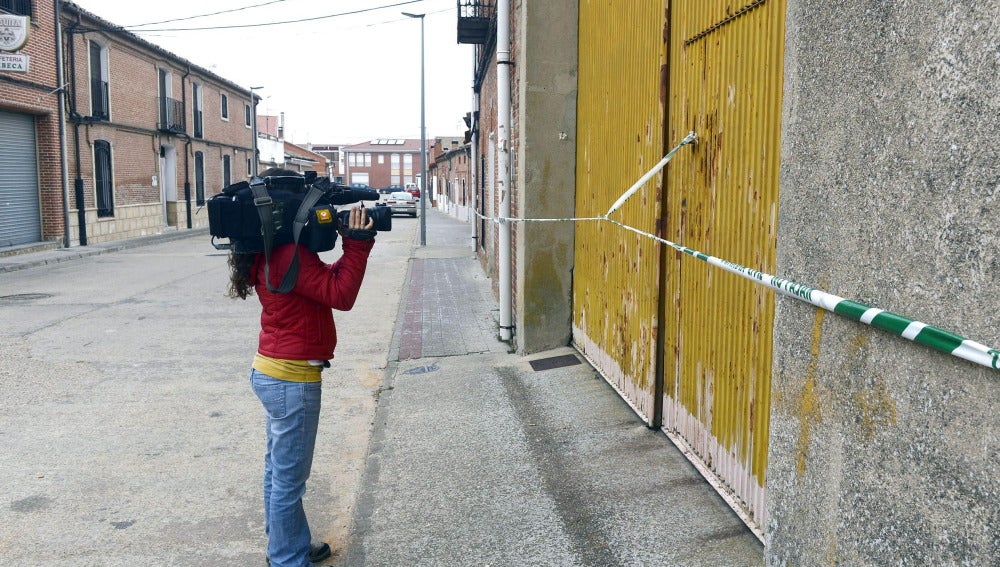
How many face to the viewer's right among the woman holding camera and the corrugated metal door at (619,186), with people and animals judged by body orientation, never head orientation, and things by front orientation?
1

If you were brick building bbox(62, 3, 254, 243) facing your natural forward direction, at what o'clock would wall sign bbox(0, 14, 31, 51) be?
The wall sign is roughly at 2 o'clock from the brick building.

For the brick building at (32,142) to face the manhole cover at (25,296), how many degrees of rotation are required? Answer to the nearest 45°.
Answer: approximately 45° to its right

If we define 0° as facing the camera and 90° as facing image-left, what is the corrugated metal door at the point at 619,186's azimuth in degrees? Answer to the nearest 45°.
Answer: approximately 45°

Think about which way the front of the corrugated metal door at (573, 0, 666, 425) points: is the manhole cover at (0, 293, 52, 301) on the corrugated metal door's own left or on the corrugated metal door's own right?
on the corrugated metal door's own right

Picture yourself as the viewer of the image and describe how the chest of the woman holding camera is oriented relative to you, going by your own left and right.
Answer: facing to the right of the viewer

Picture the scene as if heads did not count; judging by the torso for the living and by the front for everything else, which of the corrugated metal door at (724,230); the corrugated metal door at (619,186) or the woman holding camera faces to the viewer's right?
the woman holding camera

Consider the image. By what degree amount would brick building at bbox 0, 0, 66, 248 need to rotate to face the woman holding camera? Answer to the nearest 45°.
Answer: approximately 45° to its right

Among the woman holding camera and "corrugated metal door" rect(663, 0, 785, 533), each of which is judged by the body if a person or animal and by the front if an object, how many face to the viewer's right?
1
